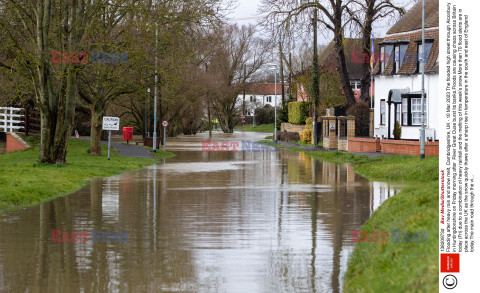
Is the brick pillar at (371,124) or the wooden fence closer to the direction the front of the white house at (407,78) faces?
the wooden fence

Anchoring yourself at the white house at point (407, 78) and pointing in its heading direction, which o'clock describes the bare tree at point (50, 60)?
The bare tree is roughly at 12 o'clock from the white house.

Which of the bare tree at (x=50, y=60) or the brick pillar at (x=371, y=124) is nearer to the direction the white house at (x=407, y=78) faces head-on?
the bare tree

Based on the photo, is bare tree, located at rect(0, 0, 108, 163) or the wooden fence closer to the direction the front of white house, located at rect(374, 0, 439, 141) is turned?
the bare tree

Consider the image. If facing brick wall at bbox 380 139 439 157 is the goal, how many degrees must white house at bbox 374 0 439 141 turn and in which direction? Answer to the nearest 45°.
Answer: approximately 45° to its left

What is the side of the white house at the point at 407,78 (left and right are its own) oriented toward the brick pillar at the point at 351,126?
right

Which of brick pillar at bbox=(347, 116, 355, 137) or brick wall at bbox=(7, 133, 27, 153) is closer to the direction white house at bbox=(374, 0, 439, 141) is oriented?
the brick wall

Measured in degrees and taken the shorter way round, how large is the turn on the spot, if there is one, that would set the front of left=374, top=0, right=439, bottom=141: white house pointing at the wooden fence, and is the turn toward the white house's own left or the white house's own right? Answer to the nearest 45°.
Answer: approximately 45° to the white house's own right

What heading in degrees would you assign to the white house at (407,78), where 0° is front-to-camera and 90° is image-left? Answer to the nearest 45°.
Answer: approximately 45°

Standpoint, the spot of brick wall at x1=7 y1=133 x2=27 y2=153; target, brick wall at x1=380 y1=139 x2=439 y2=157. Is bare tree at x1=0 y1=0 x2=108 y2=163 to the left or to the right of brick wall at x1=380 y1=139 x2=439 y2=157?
right

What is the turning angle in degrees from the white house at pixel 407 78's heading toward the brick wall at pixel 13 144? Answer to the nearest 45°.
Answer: approximately 45° to its right
